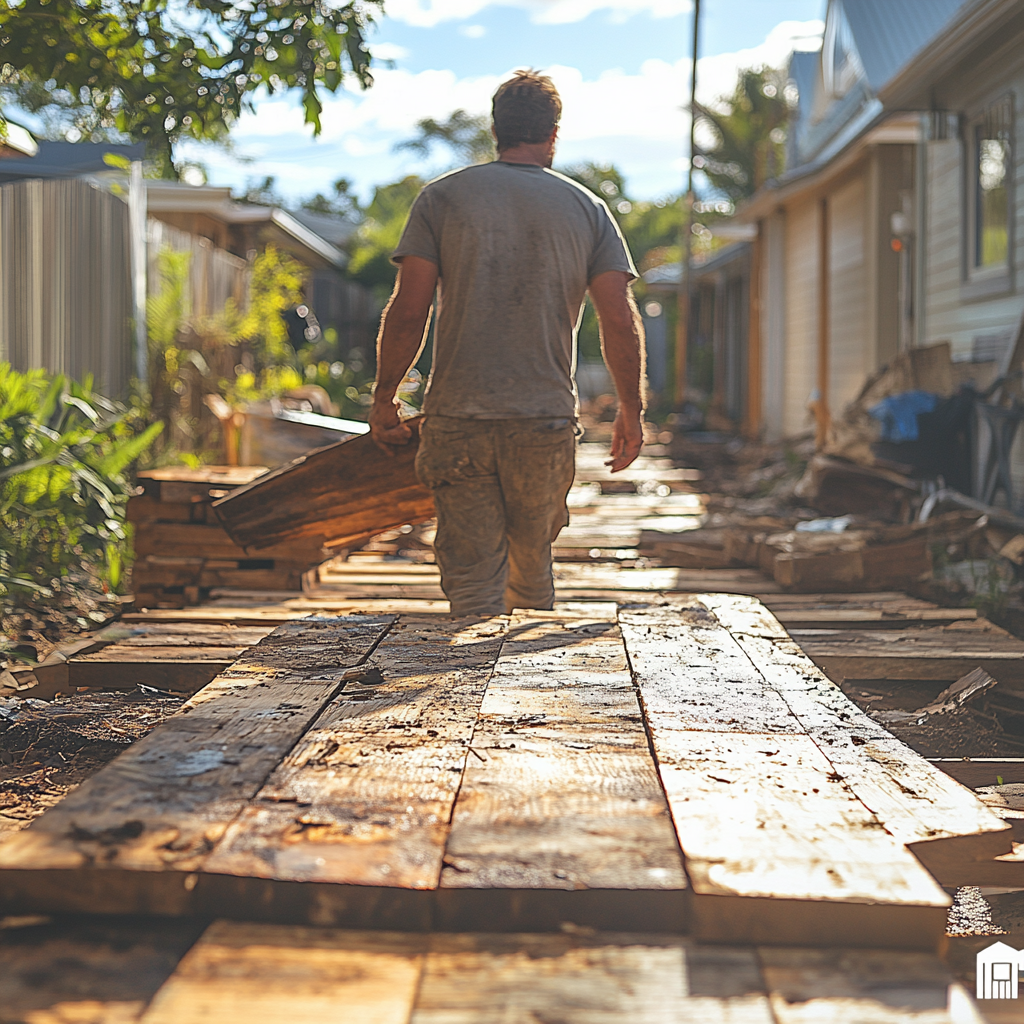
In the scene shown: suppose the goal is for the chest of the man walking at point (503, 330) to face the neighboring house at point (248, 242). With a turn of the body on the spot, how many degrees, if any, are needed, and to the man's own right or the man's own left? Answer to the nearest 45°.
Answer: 0° — they already face it

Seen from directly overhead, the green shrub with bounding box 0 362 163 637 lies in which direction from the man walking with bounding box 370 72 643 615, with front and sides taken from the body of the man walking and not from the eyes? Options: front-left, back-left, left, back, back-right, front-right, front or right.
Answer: front-left

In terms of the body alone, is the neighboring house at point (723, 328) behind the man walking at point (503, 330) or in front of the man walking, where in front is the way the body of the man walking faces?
in front

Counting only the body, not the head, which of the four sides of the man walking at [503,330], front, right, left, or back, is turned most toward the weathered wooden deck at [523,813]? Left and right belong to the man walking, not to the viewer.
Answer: back

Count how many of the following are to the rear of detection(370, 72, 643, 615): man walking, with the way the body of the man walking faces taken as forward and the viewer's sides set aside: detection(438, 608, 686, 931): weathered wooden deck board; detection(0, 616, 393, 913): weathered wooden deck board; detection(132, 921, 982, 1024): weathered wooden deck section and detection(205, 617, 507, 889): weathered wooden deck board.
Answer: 4

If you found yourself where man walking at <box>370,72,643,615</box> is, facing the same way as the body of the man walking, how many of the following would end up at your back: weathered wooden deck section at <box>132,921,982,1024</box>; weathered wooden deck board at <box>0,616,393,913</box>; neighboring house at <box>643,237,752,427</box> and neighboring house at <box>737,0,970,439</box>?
2

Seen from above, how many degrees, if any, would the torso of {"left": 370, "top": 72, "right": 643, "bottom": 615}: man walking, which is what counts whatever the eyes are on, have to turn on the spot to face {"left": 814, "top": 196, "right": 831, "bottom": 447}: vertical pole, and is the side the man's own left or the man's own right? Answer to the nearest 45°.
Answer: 0° — they already face it

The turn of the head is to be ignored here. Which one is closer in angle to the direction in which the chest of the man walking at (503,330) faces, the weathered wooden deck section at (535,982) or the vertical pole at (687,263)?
the vertical pole

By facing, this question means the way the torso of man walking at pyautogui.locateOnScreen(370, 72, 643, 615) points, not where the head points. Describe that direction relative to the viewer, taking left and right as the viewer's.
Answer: facing away from the viewer

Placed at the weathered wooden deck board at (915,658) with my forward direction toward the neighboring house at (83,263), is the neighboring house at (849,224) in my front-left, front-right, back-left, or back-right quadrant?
front-right

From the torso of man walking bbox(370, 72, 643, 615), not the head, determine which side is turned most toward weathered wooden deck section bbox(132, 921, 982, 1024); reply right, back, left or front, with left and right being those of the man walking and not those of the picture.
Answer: back

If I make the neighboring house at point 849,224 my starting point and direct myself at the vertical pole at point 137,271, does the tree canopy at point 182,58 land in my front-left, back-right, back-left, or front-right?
front-left

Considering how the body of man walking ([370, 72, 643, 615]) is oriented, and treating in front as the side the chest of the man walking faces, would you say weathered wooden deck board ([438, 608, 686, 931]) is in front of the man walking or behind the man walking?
behind

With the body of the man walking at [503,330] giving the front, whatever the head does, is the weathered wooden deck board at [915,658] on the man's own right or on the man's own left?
on the man's own right

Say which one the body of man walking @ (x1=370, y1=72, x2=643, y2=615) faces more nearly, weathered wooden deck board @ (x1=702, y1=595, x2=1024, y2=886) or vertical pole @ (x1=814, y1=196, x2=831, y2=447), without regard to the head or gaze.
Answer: the vertical pole

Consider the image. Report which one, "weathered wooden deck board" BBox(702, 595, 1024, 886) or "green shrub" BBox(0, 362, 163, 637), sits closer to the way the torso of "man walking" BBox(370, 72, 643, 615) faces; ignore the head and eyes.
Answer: the green shrub

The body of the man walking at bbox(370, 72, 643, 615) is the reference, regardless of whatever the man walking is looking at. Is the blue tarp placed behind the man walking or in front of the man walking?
in front
